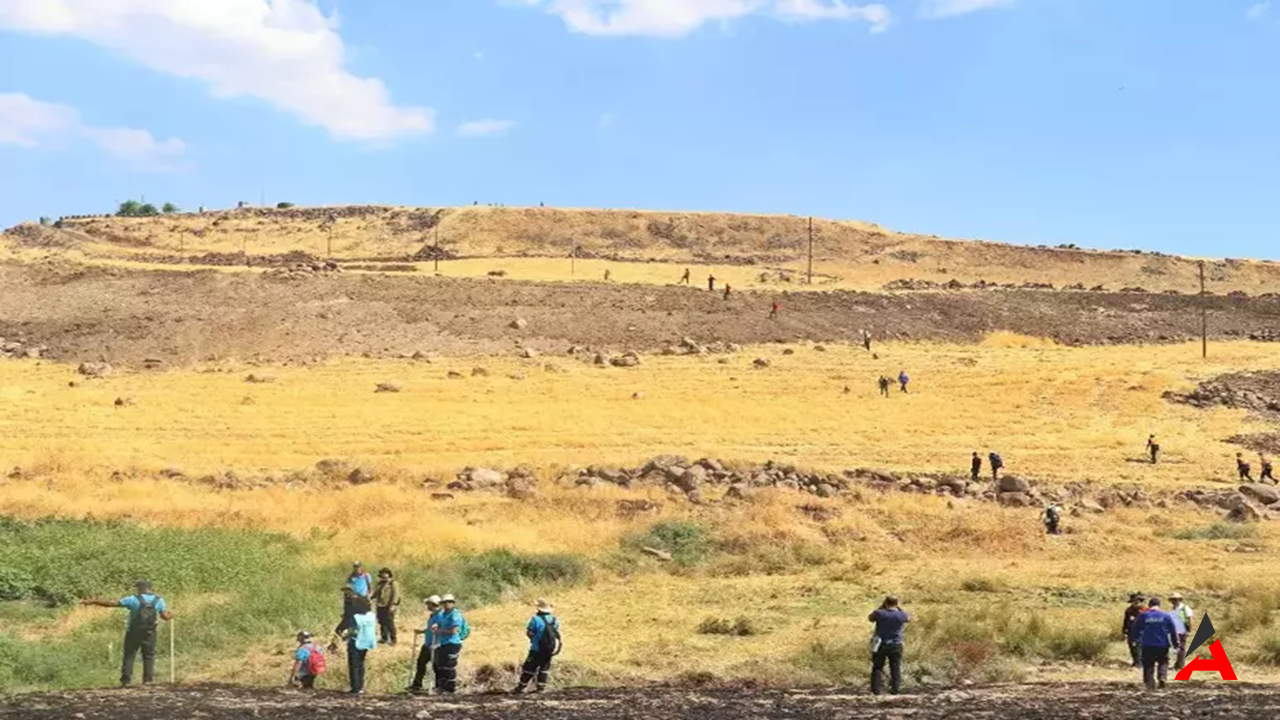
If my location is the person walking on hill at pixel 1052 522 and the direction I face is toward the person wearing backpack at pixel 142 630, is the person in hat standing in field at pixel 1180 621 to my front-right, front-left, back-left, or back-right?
front-left

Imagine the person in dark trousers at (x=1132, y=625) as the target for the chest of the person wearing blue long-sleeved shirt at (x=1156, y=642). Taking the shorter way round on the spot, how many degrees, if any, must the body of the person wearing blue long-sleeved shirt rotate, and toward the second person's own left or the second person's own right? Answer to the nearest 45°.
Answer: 0° — they already face them

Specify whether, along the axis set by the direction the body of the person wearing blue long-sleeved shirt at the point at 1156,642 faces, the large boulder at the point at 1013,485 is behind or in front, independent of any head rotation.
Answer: in front

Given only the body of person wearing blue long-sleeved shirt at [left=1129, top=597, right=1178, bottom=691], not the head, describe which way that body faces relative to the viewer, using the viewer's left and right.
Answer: facing away from the viewer

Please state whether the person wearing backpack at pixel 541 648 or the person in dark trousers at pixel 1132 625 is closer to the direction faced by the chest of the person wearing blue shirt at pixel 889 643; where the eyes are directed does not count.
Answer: the person in dark trousers

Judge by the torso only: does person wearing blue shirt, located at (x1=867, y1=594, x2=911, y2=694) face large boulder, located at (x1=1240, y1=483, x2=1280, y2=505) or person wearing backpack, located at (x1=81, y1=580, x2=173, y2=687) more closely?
the large boulder

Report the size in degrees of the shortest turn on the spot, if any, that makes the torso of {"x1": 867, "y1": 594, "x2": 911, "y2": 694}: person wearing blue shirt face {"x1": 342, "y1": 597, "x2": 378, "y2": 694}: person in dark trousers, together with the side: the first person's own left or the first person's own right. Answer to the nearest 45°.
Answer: approximately 90° to the first person's own left

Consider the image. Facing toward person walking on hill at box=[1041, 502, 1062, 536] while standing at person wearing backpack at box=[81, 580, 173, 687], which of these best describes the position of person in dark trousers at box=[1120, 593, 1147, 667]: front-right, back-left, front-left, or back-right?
front-right

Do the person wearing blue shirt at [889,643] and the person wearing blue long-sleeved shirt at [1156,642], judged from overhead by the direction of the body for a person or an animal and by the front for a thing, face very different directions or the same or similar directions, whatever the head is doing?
same or similar directions

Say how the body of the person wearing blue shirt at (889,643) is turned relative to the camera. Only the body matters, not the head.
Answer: away from the camera

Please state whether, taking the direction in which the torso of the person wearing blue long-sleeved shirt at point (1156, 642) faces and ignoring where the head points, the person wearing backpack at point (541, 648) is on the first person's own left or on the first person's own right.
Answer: on the first person's own left

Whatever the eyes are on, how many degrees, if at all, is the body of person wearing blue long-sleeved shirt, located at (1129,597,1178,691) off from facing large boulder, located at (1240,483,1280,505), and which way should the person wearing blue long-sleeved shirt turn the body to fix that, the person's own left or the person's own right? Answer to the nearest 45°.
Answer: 0° — they already face it

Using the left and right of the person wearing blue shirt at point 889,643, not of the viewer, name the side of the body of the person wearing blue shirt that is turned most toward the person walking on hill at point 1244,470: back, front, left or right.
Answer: front

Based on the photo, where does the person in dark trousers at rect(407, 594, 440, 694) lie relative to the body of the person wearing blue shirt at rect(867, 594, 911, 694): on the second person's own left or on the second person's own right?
on the second person's own left

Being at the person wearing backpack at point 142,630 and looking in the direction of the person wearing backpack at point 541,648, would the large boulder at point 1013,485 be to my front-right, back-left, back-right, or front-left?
front-left

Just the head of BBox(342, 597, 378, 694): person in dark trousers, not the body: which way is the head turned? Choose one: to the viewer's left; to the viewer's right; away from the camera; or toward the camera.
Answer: away from the camera
